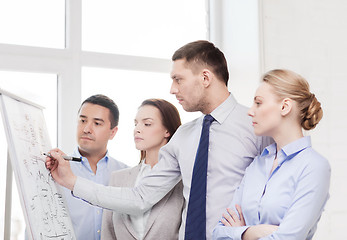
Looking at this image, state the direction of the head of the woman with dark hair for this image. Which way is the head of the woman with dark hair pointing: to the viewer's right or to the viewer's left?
to the viewer's left

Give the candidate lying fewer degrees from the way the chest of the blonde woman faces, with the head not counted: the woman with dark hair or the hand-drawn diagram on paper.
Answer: the hand-drawn diagram on paper

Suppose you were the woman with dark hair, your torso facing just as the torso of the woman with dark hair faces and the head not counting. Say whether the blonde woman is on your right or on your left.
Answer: on your left

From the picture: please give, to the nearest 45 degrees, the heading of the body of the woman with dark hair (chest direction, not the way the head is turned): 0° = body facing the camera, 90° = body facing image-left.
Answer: approximately 45°
